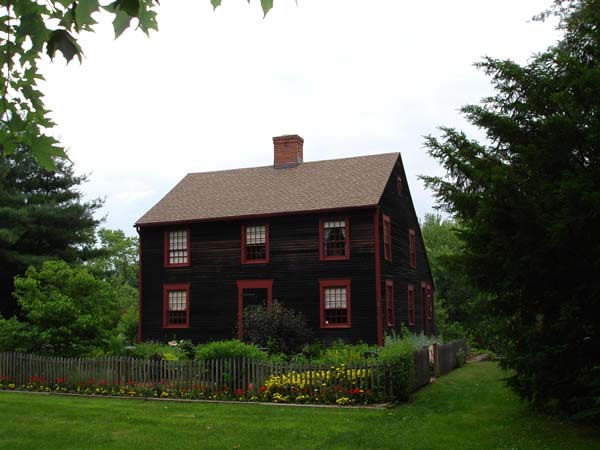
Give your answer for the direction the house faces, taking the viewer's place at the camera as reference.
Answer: facing the viewer and to the left of the viewer

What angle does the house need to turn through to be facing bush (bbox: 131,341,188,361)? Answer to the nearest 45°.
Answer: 0° — it already faces it

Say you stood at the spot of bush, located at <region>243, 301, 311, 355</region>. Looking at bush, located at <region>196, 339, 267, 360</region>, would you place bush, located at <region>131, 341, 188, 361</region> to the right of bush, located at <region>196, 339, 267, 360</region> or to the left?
right

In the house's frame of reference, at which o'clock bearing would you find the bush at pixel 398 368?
The bush is roughly at 10 o'clock from the house.

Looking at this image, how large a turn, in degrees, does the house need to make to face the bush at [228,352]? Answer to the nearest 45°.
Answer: approximately 45° to its left

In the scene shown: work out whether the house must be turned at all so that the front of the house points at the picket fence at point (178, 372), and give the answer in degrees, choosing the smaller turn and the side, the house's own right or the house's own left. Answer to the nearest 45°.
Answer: approximately 45° to the house's own left

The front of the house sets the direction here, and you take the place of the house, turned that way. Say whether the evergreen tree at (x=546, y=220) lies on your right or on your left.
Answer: on your left

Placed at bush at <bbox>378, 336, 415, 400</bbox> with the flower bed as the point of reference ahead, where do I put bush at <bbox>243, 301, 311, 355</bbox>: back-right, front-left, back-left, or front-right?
front-right
